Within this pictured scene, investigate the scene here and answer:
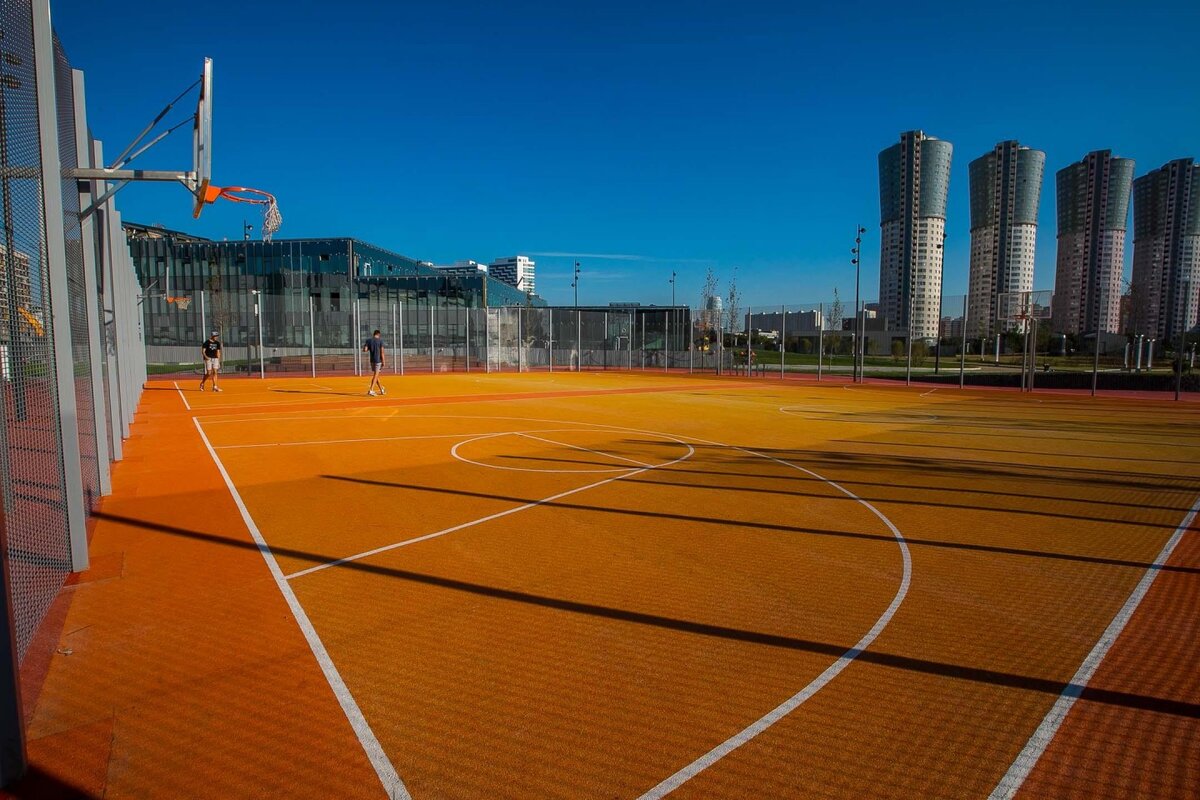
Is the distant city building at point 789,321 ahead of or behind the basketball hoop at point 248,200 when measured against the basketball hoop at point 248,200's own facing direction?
ahead

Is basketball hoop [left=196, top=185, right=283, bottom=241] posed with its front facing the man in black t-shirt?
no

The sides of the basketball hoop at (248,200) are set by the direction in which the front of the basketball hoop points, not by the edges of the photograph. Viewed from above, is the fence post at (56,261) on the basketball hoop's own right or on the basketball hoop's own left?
on the basketball hoop's own right

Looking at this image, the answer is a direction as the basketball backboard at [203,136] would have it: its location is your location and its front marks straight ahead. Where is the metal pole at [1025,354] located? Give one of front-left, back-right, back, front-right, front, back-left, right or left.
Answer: front

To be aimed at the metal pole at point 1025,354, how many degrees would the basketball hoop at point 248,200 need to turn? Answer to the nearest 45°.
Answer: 0° — it already faces it

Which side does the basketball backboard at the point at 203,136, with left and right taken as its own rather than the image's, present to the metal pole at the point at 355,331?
left

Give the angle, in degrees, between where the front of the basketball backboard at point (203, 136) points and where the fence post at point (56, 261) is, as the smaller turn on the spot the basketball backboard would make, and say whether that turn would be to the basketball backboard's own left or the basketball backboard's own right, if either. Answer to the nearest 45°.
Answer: approximately 90° to the basketball backboard's own right

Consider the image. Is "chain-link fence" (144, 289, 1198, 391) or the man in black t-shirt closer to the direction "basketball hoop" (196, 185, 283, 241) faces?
the chain-link fence

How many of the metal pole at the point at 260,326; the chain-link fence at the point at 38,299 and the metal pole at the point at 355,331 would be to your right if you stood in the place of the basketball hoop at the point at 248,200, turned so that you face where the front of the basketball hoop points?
1

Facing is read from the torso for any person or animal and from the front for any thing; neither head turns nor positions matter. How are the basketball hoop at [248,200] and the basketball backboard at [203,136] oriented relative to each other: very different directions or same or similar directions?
same or similar directions

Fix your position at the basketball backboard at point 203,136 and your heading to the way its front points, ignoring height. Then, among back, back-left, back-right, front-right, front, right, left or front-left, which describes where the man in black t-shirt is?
left

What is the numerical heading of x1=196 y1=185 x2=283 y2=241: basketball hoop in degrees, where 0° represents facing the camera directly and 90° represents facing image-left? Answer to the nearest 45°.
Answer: approximately 270°

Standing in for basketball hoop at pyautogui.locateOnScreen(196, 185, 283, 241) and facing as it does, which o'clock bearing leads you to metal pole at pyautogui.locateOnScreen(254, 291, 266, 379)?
The metal pole is roughly at 9 o'clock from the basketball hoop.

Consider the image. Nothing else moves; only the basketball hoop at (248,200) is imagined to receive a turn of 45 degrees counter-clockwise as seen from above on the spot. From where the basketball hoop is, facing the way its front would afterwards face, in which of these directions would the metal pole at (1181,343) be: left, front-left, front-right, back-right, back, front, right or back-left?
front-right

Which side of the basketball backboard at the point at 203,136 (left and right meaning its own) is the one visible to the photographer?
right

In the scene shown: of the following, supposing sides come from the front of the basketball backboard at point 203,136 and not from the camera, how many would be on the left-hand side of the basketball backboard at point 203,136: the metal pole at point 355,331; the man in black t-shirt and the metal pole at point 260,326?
3

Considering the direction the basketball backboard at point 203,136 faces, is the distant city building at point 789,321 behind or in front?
in front
